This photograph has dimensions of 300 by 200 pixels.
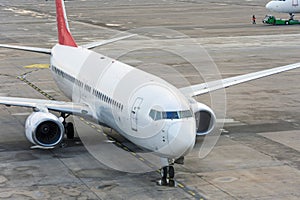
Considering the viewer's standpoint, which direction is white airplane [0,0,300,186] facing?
facing the viewer and to the right of the viewer
